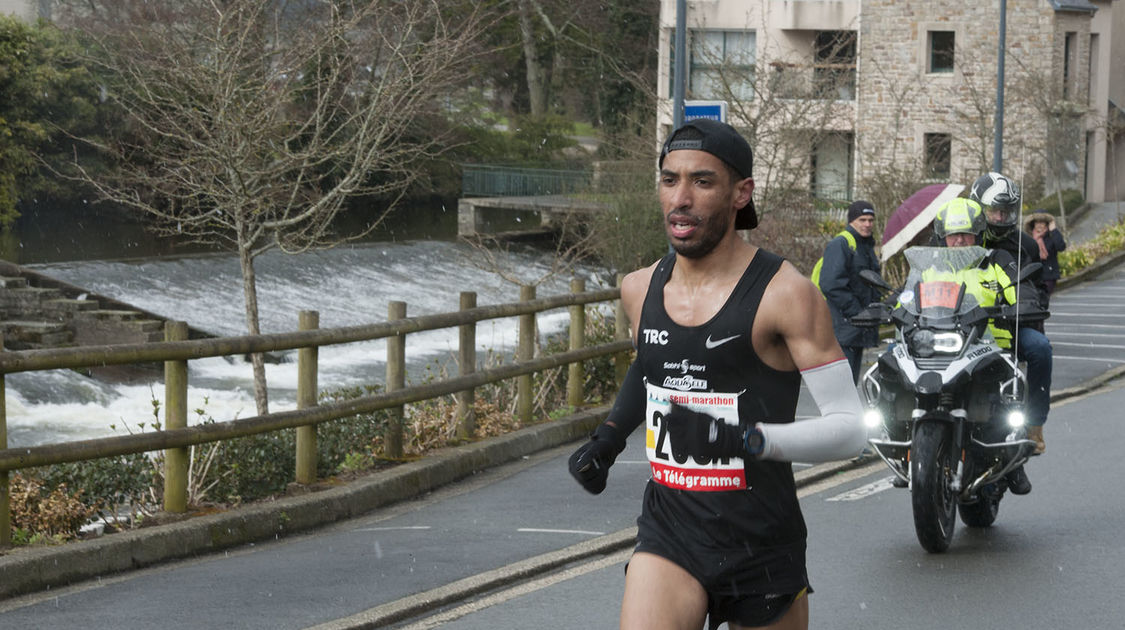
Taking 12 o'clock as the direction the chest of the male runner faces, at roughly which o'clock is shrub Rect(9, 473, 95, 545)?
The shrub is roughly at 3 o'clock from the male runner.

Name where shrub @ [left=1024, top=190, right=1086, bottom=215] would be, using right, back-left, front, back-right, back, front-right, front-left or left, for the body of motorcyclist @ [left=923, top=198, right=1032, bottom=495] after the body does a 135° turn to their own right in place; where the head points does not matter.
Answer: front-right

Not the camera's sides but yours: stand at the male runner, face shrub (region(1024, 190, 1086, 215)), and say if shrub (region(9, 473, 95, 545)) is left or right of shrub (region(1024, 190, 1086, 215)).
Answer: left

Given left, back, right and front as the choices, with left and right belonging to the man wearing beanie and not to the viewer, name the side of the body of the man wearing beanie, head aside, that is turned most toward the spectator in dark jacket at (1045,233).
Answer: left

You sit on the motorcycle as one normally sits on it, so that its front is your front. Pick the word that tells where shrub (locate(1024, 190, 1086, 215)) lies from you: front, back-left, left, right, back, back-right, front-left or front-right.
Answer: back

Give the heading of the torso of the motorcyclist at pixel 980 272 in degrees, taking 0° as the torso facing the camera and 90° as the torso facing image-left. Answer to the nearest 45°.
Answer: approximately 0°

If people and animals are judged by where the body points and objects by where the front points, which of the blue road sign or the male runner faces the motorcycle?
the blue road sign

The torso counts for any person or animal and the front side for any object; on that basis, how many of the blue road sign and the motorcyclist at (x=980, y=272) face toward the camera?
2

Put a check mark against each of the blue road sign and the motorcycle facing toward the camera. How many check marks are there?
2

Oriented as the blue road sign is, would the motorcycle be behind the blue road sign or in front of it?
in front

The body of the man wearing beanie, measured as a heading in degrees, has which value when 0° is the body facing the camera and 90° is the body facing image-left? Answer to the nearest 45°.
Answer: approximately 315°
